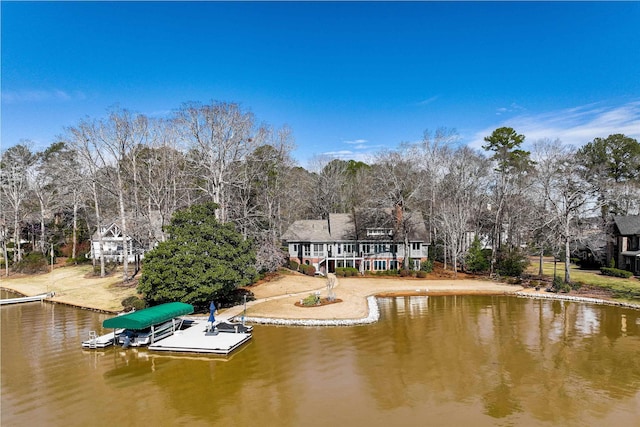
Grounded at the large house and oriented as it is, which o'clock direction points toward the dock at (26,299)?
The dock is roughly at 2 o'clock from the large house.

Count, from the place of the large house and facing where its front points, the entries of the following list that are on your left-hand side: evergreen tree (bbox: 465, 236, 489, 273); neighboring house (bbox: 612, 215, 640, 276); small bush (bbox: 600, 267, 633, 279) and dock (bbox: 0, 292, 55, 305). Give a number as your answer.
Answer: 3

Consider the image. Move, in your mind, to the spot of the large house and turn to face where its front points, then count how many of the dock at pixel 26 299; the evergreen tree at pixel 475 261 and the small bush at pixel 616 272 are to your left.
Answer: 2

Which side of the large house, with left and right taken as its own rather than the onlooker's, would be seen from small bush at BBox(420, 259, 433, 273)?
left

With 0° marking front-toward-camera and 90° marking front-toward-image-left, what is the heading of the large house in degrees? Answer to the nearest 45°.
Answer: approximately 0°

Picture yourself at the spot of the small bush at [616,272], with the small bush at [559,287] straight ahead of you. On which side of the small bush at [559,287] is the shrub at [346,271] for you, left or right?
right

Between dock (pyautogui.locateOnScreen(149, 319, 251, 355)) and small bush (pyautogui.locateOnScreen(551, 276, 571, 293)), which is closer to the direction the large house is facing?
the dock

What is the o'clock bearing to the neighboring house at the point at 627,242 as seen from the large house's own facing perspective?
The neighboring house is roughly at 9 o'clock from the large house.

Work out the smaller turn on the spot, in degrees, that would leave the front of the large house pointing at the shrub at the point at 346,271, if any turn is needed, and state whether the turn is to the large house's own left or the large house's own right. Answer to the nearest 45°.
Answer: approximately 45° to the large house's own right

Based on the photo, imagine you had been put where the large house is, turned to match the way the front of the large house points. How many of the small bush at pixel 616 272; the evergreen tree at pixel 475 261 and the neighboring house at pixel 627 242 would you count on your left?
3

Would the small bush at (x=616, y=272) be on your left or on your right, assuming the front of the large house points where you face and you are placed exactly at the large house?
on your left

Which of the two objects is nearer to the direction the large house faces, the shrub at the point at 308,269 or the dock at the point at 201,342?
the dock

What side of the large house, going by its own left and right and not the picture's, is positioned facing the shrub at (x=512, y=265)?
left
